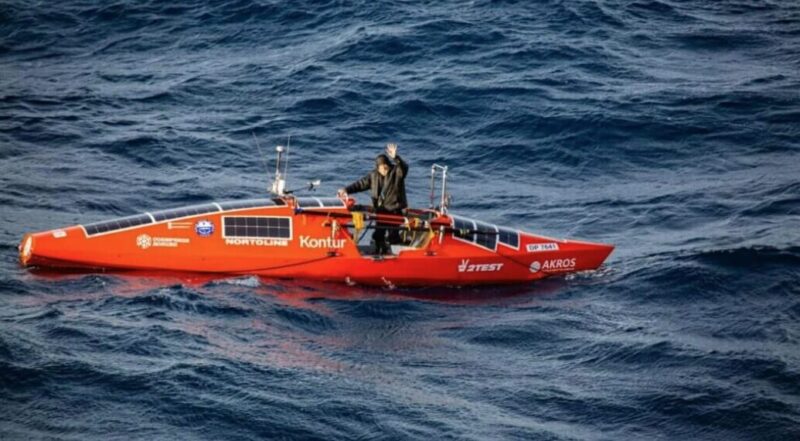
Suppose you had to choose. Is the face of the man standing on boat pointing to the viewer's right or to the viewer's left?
to the viewer's left

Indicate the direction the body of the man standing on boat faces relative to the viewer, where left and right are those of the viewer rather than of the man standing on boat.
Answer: facing the viewer and to the left of the viewer
